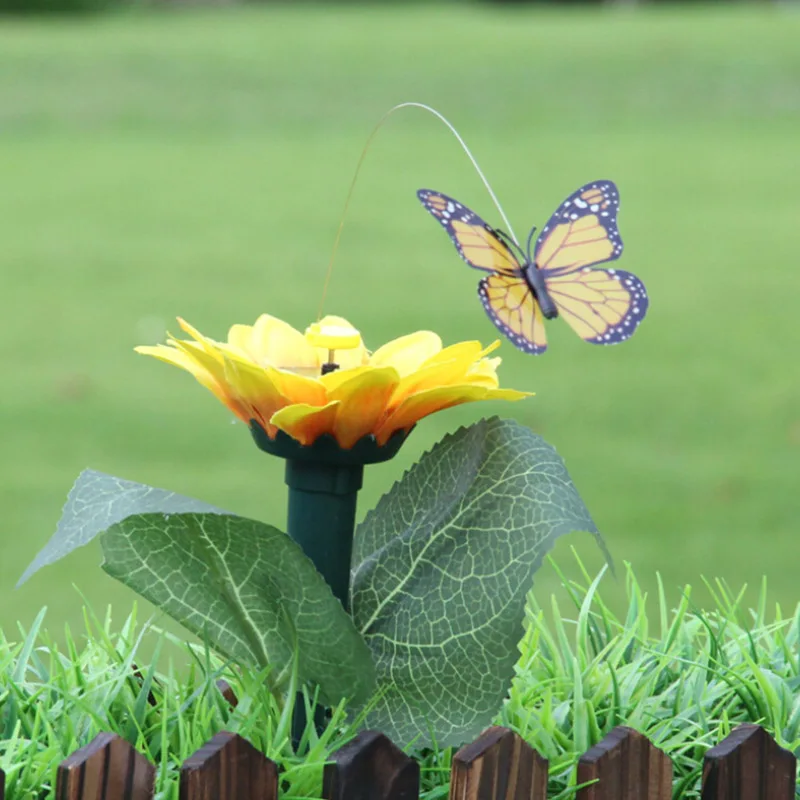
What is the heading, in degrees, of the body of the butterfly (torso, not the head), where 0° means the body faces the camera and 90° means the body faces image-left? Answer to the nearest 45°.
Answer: approximately 135°
